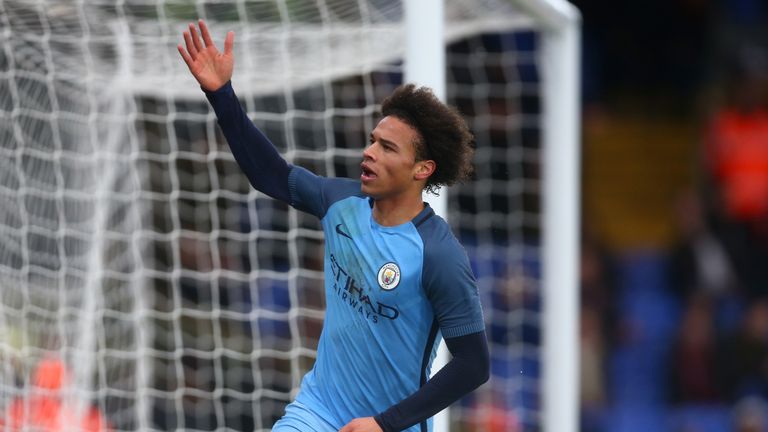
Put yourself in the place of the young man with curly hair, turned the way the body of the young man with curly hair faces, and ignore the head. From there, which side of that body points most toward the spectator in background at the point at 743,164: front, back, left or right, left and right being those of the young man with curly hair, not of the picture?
back

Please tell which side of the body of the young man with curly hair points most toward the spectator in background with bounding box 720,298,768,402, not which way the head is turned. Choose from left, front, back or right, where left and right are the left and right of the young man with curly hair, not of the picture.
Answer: back

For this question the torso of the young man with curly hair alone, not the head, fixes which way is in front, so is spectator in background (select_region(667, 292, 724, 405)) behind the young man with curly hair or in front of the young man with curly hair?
behind

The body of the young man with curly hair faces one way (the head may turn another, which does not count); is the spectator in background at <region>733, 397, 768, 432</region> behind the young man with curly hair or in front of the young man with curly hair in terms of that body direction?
behind

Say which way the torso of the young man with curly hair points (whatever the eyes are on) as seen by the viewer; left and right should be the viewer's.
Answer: facing the viewer and to the left of the viewer

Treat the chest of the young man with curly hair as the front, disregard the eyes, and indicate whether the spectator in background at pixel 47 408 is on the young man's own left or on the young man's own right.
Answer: on the young man's own right
